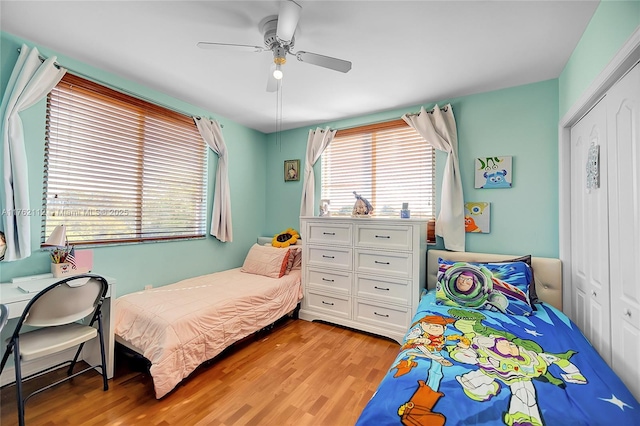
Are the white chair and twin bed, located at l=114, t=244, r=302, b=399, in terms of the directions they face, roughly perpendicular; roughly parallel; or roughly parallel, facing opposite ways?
roughly perpendicular

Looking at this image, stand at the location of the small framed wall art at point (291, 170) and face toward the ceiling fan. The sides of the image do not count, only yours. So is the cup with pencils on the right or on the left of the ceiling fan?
right

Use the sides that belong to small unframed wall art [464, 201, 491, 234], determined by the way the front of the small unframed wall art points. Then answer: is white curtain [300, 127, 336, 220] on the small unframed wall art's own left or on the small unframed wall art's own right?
on the small unframed wall art's own right

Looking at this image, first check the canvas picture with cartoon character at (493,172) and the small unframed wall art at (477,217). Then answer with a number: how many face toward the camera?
2

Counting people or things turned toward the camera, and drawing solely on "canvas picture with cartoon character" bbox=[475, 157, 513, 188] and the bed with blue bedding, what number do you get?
2

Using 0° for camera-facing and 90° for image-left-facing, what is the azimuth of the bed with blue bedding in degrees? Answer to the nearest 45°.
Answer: approximately 0°
